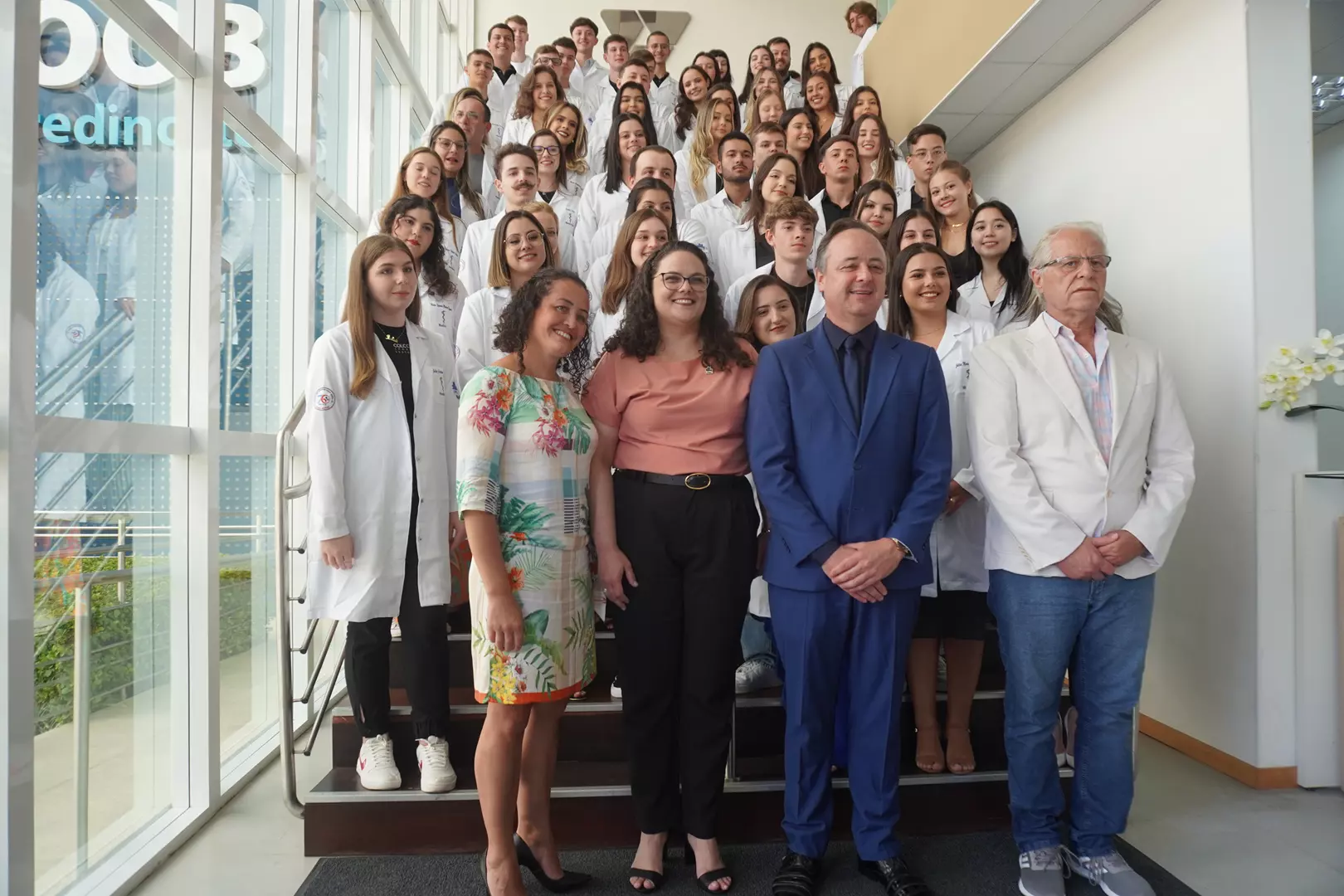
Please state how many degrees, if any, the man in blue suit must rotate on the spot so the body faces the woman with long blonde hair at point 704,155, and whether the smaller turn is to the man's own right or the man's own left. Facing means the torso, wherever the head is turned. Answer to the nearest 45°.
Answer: approximately 180°

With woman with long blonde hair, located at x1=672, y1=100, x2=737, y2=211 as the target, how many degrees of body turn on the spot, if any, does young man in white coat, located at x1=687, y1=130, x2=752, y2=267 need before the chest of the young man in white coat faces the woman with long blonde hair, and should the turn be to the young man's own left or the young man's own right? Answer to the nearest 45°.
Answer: approximately 180°

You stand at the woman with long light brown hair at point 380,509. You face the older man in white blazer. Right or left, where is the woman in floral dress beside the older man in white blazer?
right

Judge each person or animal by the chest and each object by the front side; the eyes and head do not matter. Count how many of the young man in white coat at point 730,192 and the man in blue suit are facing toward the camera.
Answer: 2

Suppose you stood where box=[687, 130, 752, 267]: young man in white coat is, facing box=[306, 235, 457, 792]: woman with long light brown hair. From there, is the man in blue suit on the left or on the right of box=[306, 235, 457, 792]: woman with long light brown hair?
left

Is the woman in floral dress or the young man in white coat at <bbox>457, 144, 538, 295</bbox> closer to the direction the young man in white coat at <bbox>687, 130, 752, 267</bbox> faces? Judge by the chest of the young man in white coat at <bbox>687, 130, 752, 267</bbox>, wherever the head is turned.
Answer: the woman in floral dress

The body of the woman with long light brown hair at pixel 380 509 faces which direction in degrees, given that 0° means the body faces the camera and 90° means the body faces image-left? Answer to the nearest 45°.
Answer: approximately 315°

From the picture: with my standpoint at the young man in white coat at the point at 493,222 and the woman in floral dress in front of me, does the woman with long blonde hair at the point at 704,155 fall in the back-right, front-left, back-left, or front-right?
back-left
